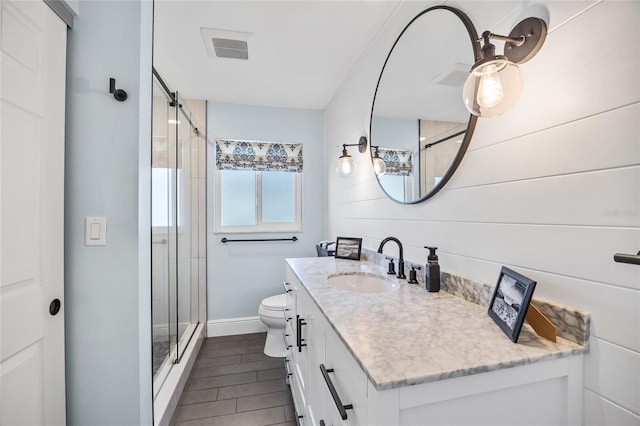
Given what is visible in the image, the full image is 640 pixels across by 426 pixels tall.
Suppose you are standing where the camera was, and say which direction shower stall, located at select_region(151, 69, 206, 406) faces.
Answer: facing to the right of the viewer

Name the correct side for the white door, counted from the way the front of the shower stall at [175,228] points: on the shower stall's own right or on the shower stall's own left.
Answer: on the shower stall's own right

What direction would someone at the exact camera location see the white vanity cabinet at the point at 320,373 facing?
facing to the left of the viewer

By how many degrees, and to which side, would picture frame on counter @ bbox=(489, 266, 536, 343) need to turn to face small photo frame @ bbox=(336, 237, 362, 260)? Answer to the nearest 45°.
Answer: approximately 90° to its right

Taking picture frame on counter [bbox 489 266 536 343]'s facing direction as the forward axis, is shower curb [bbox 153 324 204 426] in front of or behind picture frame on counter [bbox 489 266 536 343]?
in front

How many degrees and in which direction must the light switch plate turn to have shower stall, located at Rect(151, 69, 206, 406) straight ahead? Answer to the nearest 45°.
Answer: approximately 135° to its left

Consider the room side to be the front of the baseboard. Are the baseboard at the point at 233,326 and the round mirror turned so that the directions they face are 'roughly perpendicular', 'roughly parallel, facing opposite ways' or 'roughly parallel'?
roughly perpendicular

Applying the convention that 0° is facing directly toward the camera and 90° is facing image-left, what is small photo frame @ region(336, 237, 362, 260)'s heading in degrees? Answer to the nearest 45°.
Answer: approximately 45°
